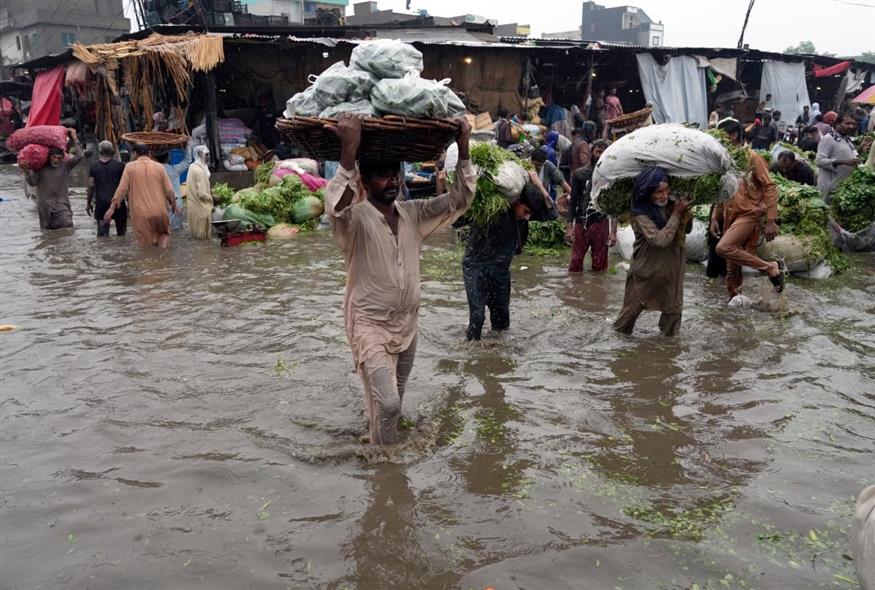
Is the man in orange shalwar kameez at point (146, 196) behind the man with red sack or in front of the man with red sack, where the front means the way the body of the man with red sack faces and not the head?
in front

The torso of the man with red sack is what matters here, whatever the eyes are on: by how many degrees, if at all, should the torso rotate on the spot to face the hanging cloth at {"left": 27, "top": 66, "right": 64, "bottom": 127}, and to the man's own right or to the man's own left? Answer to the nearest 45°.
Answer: approximately 180°

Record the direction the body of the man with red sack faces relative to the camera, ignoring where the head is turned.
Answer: toward the camera

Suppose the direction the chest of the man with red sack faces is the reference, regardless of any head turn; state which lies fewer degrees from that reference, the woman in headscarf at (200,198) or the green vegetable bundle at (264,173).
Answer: the woman in headscarf

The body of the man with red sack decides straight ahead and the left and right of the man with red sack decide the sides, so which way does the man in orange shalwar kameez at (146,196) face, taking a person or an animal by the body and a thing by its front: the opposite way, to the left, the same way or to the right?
the opposite way

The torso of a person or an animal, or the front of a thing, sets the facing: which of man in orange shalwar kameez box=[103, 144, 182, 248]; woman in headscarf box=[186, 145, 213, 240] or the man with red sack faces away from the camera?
the man in orange shalwar kameez

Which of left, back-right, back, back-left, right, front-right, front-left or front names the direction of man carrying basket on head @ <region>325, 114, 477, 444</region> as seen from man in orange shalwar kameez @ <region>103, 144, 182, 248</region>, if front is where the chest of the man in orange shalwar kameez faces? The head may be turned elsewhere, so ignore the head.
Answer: back

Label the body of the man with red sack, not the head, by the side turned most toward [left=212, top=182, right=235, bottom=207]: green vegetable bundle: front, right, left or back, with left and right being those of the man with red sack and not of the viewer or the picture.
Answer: left

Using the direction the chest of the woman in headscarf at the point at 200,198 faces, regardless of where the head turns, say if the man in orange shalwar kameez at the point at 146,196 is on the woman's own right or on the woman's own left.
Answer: on the woman's own right

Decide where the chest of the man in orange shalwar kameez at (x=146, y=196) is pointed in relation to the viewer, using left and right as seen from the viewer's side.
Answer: facing away from the viewer

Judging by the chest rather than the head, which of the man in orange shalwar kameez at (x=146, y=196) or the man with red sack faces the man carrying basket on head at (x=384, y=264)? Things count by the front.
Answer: the man with red sack

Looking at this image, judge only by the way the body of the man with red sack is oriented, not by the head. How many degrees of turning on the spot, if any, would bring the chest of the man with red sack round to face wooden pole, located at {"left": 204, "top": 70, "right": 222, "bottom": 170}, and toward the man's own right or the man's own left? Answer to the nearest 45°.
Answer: approximately 135° to the man's own left
